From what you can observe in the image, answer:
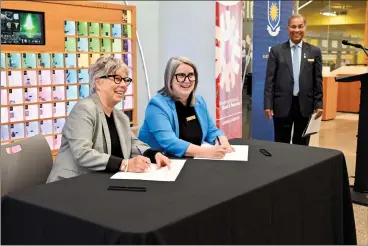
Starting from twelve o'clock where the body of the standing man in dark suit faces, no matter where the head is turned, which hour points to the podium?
The podium is roughly at 10 o'clock from the standing man in dark suit.

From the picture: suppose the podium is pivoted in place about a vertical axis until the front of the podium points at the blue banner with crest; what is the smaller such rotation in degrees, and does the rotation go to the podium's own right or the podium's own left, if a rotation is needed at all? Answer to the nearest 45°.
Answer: approximately 135° to the podium's own left

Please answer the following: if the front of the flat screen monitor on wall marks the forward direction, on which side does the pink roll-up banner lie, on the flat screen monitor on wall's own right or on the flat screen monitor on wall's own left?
on the flat screen monitor on wall's own left

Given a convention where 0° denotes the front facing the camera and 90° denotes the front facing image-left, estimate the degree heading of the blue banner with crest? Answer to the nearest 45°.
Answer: approximately 0°

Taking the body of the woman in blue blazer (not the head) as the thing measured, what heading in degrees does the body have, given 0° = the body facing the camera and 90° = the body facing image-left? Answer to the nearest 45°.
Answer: approximately 315°

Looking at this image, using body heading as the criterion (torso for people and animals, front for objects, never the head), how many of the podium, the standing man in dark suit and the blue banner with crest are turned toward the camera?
2

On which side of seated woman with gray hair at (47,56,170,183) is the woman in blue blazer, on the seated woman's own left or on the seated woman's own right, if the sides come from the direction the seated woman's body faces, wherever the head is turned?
on the seated woman's own left
